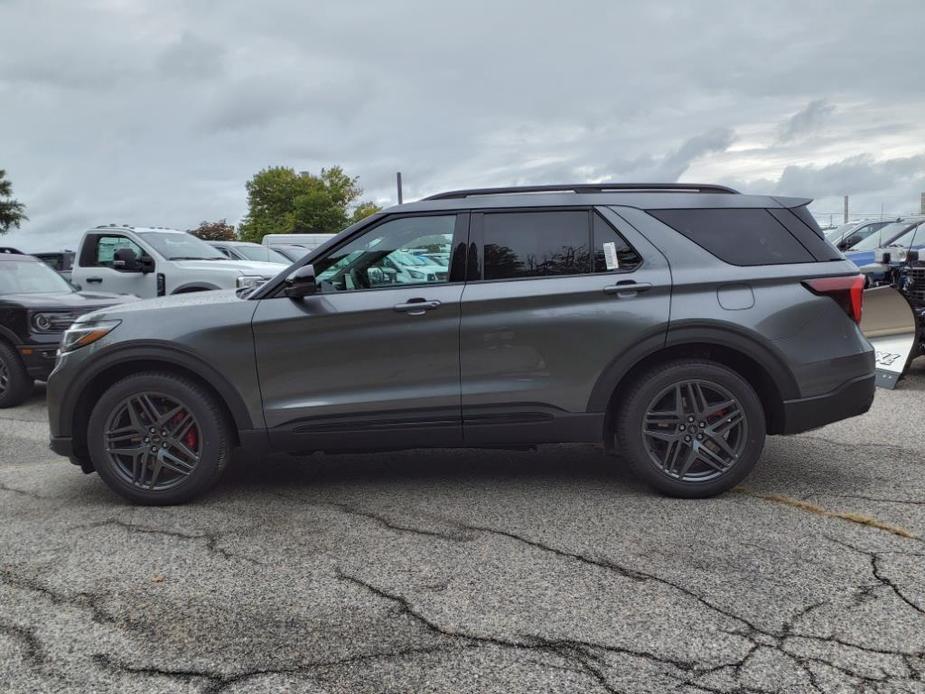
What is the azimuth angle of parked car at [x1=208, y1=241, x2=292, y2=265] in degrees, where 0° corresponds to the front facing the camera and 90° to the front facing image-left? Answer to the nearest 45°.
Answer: approximately 315°

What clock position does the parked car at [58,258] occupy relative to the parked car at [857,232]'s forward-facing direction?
the parked car at [58,258] is roughly at 1 o'clock from the parked car at [857,232].

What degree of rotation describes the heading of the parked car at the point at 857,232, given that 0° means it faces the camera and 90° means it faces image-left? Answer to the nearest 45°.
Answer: approximately 45°

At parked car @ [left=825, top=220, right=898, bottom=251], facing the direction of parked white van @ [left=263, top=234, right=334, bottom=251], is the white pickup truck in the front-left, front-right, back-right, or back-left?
front-left

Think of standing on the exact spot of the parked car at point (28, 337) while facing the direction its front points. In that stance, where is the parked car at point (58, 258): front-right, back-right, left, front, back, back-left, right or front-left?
back-left

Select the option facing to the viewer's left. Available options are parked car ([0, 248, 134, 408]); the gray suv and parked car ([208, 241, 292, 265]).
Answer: the gray suv

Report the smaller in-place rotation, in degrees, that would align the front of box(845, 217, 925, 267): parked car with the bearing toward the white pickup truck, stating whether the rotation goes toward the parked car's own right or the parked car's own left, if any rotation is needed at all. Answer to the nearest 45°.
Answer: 0° — it already faces it

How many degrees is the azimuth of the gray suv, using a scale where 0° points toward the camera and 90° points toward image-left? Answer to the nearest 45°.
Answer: approximately 90°

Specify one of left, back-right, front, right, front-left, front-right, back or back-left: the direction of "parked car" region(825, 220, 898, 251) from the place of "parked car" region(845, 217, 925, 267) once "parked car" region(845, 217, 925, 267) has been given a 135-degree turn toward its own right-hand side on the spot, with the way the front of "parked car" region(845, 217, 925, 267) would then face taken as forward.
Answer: front

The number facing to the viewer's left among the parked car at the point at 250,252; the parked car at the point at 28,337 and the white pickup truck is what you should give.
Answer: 0

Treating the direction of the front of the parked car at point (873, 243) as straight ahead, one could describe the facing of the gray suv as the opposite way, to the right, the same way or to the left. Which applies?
the same way

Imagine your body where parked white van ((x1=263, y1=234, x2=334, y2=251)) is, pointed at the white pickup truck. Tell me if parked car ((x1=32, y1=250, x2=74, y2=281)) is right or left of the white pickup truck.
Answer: right

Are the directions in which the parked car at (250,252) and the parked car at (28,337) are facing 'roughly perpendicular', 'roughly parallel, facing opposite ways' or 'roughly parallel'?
roughly parallel

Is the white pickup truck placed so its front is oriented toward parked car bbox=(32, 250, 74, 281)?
no

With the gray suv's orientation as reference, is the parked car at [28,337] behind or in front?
in front

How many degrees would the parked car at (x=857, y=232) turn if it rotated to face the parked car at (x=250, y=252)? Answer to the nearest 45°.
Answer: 0° — it already faces it

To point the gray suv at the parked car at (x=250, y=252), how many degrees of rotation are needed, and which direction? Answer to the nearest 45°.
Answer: approximately 90° to its right

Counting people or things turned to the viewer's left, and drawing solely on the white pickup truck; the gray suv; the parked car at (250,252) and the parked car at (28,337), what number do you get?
1

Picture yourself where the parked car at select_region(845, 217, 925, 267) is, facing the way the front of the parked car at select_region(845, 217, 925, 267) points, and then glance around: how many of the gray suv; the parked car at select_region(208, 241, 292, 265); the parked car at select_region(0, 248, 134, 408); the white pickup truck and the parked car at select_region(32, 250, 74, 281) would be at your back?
0

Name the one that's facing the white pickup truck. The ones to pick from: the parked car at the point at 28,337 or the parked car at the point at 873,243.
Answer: the parked car at the point at 873,243
